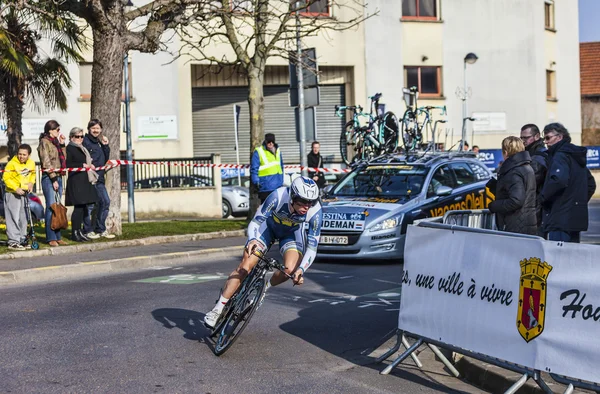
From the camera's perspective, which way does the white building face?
toward the camera

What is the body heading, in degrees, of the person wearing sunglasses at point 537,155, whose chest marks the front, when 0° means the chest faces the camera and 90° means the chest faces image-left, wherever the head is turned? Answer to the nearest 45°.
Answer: approximately 45°

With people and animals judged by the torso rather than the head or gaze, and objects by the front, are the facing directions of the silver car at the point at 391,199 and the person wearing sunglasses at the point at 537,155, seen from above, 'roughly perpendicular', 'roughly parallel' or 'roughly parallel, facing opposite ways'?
roughly parallel

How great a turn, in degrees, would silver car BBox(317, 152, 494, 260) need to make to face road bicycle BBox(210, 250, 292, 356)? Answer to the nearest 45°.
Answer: approximately 45° to its left

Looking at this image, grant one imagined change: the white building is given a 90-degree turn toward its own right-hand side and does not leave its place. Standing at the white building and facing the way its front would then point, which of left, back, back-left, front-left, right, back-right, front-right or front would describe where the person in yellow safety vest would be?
left

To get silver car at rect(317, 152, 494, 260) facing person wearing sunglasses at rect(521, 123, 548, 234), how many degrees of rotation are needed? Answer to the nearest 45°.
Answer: approximately 90° to its left

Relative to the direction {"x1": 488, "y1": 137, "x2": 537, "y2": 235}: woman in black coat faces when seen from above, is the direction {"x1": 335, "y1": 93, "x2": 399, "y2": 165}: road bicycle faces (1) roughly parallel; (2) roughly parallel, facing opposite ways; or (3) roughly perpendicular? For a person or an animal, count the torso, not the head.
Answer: roughly perpendicular

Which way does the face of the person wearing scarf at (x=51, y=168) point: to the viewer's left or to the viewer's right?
to the viewer's right

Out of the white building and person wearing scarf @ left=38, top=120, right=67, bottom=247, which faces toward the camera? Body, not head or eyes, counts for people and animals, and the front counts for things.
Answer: the white building

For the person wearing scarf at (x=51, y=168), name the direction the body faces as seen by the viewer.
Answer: to the viewer's right

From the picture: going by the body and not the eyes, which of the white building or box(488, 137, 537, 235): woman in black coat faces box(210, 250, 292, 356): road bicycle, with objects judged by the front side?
the white building

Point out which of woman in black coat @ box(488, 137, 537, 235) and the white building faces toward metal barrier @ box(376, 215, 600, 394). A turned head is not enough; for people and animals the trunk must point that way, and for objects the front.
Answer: the white building

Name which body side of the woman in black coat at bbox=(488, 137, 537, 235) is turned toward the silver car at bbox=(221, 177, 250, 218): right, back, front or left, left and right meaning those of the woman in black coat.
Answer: front

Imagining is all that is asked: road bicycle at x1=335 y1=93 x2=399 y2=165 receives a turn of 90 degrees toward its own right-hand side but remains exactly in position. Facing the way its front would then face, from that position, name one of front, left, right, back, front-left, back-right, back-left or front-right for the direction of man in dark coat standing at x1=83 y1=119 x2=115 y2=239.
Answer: left

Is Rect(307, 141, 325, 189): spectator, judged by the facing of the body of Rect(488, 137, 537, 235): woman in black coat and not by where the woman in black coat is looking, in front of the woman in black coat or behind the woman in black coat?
in front

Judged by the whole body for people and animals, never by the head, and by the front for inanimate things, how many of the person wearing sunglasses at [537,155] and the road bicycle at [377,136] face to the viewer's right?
0

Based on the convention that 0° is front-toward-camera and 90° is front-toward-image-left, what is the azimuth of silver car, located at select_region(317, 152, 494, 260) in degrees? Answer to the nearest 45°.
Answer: approximately 45°

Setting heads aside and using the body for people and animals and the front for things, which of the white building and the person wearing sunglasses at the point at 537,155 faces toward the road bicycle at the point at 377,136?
the white building

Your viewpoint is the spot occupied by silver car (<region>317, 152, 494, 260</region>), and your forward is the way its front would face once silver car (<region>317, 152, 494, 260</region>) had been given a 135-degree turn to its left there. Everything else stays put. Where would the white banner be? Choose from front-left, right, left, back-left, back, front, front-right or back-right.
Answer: right

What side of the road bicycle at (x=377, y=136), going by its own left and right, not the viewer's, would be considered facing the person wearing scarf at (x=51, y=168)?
front
